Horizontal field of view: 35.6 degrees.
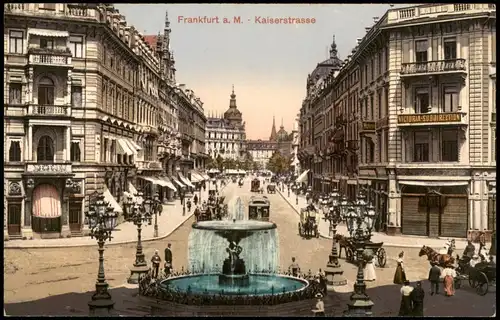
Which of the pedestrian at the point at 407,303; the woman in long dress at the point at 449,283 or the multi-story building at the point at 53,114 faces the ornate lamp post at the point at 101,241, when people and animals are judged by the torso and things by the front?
the multi-story building

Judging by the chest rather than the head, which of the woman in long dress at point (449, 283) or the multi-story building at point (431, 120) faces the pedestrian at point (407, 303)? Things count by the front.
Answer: the multi-story building

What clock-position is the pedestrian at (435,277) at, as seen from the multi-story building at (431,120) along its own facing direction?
The pedestrian is roughly at 12 o'clock from the multi-story building.

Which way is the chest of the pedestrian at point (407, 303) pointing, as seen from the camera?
away from the camera

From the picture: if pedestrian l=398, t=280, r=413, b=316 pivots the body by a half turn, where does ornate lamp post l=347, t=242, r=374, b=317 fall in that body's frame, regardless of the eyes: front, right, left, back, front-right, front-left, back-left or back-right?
right

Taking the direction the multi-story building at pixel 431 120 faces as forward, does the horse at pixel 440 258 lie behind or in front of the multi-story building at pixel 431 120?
in front

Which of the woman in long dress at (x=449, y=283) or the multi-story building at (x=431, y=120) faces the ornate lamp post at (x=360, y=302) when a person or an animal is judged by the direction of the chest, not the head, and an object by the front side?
the multi-story building
